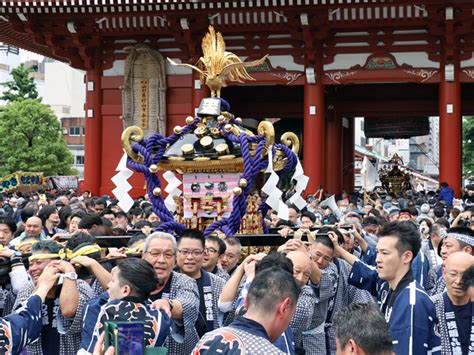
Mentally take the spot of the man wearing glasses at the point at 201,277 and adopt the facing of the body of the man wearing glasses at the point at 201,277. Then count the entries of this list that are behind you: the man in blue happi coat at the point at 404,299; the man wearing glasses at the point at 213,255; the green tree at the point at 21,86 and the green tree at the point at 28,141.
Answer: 3

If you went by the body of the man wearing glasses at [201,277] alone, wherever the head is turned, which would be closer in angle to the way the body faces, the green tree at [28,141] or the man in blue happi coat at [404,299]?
the man in blue happi coat

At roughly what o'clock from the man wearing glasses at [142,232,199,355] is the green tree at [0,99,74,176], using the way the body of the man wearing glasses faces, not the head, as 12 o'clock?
The green tree is roughly at 4 o'clock from the man wearing glasses.

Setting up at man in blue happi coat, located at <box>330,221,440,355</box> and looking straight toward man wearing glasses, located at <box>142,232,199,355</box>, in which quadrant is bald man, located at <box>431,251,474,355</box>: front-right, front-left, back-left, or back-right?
back-right

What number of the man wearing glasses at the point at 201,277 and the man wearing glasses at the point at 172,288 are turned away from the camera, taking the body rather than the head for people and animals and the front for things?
0

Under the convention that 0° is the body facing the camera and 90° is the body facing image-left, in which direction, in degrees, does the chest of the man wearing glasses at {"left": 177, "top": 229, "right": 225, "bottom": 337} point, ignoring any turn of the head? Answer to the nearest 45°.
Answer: approximately 0°

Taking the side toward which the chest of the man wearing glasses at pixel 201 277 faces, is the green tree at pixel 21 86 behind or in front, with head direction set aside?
behind

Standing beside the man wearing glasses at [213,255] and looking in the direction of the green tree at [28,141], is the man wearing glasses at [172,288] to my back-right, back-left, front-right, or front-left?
back-left

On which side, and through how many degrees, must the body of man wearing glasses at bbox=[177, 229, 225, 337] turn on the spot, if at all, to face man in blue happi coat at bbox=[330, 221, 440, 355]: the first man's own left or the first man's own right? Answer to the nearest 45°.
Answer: approximately 45° to the first man's own left

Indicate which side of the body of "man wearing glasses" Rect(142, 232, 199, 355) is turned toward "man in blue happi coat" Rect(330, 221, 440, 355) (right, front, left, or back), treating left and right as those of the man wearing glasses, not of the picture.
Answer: left

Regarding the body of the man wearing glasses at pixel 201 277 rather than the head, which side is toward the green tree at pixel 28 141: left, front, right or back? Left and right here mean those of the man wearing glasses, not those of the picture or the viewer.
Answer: back
